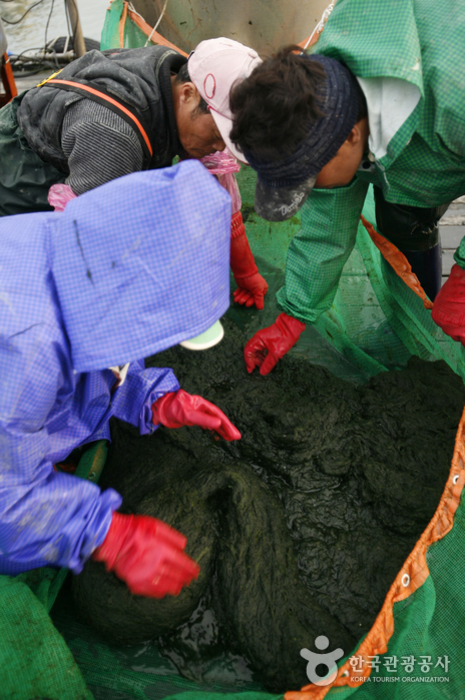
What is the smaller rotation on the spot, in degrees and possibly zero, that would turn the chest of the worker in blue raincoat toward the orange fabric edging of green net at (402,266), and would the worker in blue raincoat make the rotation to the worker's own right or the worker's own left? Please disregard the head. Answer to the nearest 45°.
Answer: approximately 45° to the worker's own left

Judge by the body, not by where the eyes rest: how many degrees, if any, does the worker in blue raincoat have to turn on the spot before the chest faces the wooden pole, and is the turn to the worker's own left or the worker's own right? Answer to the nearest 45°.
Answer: approximately 90° to the worker's own left

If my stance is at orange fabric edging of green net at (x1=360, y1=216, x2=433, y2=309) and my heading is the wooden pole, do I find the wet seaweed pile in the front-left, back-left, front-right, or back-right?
back-left

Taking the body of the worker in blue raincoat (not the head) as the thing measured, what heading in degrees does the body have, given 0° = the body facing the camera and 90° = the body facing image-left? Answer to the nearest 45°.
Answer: approximately 270°
